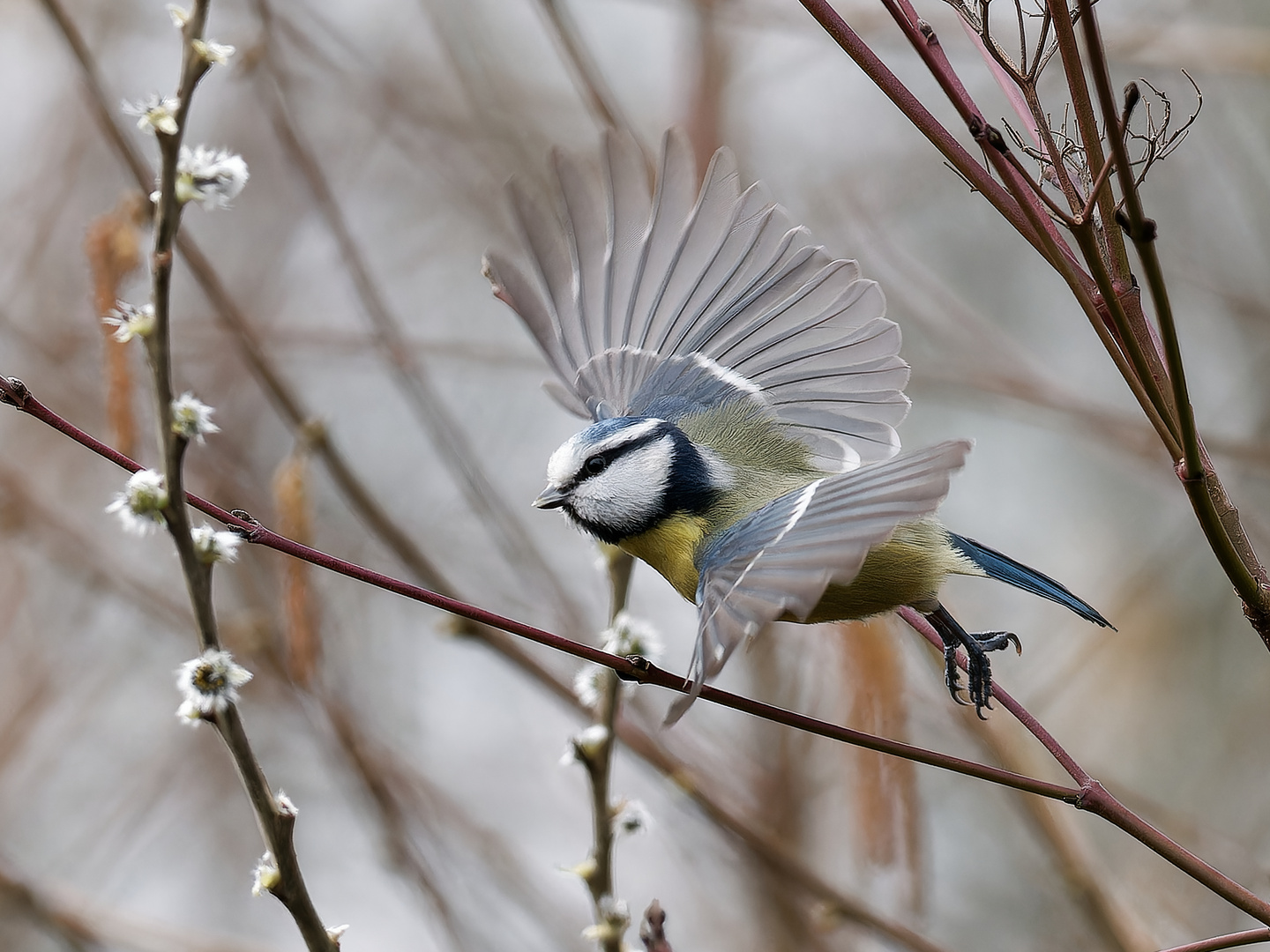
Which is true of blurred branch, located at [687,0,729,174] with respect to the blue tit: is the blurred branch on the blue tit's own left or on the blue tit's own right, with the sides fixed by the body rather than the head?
on the blue tit's own right

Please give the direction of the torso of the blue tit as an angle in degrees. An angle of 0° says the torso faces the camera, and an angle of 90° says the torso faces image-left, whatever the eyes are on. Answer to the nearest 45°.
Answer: approximately 90°

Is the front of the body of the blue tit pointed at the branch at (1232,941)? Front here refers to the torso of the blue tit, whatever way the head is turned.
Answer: no
